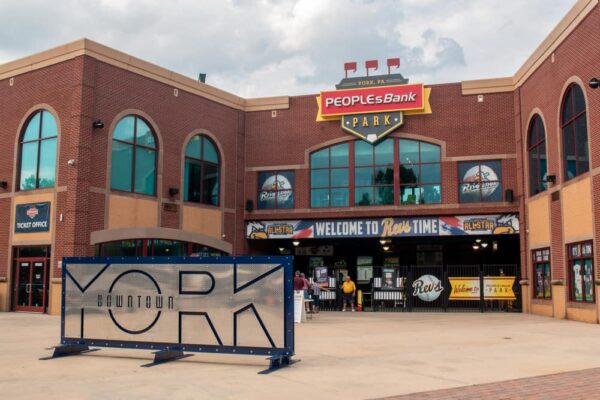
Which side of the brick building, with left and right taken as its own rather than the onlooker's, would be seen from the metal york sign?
front

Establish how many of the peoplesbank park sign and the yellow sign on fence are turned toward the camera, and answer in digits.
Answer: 2

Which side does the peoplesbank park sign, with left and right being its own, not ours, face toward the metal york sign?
front

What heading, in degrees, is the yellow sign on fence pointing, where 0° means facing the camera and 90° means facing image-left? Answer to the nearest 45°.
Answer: approximately 0°

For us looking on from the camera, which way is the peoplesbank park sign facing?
facing the viewer

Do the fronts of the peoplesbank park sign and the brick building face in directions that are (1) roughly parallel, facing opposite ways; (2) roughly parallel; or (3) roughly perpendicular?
roughly parallel

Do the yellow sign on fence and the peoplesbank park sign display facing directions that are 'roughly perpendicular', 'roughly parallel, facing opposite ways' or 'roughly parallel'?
roughly parallel
